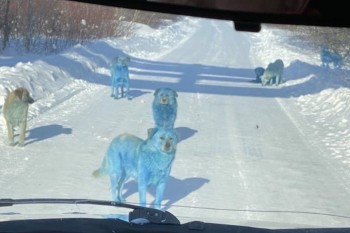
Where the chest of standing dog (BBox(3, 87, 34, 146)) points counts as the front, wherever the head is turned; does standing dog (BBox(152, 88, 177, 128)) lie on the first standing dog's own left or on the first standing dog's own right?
on the first standing dog's own left

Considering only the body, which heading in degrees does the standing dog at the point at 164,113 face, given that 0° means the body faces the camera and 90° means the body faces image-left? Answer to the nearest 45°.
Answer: approximately 0°

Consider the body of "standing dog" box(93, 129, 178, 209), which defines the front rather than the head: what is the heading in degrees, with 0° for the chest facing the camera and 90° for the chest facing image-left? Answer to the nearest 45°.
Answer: approximately 315°

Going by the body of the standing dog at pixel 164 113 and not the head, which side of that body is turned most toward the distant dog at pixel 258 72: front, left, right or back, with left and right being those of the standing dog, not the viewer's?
back

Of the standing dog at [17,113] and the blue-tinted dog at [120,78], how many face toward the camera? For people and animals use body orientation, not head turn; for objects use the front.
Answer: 2

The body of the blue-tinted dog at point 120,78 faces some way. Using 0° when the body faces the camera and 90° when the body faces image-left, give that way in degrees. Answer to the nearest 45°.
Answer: approximately 0°
